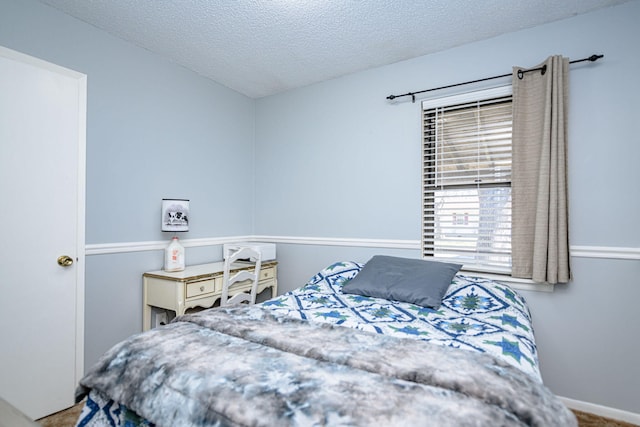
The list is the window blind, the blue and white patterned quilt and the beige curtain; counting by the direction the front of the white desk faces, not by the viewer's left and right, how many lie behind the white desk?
0

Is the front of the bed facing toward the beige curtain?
no

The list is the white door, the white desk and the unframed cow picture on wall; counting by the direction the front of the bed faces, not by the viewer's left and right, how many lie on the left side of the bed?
0

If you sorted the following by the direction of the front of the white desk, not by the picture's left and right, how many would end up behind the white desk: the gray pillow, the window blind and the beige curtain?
0

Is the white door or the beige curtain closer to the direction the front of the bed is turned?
the white door

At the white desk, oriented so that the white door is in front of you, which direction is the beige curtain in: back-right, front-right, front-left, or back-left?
back-left

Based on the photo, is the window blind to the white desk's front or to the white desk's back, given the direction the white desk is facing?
to the front

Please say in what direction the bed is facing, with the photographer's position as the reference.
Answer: facing the viewer and to the left of the viewer

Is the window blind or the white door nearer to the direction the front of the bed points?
the white door

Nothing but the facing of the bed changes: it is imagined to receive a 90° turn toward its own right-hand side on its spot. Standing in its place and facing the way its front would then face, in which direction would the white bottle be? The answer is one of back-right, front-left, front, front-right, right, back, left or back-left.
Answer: front

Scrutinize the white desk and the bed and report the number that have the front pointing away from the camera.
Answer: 0

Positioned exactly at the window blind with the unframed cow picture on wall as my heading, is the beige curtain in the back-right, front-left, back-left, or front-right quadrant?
back-left

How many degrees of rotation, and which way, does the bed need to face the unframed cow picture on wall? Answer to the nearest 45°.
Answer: approximately 90° to its right

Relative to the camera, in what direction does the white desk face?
facing the viewer and to the right of the viewer
